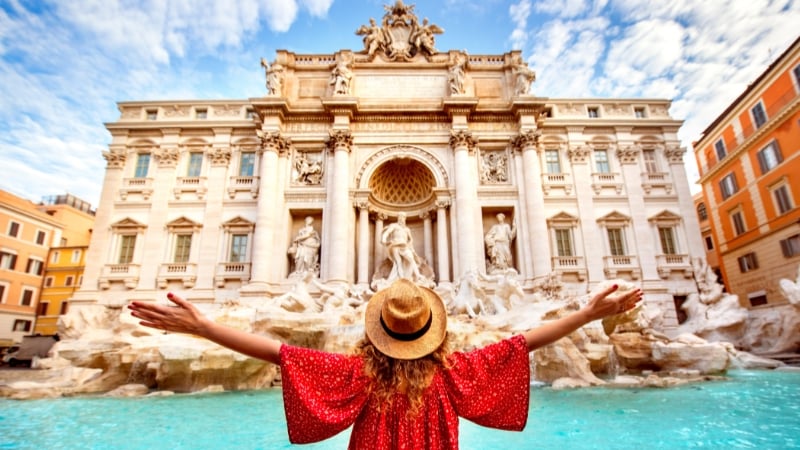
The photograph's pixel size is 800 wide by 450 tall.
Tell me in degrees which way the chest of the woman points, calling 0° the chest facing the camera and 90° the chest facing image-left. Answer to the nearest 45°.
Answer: approximately 180°

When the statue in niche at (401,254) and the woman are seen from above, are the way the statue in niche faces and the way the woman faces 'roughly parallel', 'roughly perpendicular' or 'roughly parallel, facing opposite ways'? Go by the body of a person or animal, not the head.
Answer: roughly parallel, facing opposite ways

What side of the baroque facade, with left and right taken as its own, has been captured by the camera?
front

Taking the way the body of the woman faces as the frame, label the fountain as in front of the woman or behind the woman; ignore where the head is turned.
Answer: in front

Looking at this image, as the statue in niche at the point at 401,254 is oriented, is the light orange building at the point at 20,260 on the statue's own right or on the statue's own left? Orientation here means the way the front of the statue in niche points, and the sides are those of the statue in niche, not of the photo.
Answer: on the statue's own right

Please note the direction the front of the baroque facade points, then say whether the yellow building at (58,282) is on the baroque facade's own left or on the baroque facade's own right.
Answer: on the baroque facade's own right

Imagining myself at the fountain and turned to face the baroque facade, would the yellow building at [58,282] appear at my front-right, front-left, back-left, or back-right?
front-left

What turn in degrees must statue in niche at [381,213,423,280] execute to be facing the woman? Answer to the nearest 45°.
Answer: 0° — it already faces them

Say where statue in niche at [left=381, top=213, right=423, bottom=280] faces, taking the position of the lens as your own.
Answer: facing the viewer

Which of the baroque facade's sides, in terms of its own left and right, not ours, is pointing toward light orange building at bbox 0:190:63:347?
right

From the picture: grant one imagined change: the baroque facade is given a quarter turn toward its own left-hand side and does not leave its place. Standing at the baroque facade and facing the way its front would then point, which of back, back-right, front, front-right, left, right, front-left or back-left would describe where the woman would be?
right

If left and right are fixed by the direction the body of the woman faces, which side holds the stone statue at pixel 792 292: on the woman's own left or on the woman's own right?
on the woman's own right

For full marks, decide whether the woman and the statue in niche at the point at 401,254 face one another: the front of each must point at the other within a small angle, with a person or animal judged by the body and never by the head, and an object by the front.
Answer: yes

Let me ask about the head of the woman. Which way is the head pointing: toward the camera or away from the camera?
away from the camera

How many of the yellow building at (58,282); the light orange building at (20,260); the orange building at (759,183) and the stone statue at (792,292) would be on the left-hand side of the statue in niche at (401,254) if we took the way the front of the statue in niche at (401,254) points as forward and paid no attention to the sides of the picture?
2
